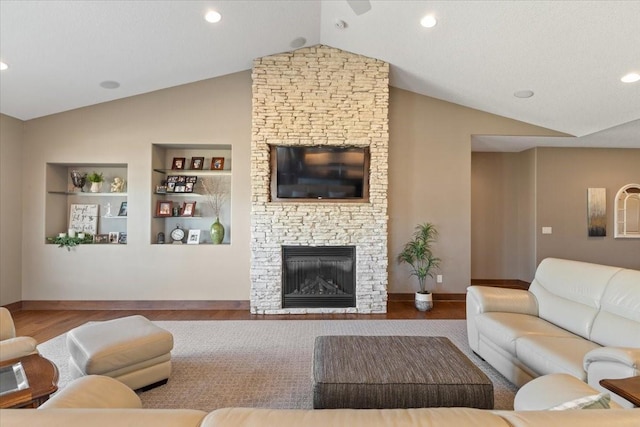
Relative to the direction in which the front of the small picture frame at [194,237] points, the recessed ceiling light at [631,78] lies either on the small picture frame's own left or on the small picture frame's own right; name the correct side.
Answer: on the small picture frame's own left

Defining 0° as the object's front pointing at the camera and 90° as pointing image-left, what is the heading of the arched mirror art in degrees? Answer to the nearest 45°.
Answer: approximately 0°

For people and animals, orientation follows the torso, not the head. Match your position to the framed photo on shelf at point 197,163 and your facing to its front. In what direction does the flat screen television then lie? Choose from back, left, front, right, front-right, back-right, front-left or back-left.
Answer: front-left

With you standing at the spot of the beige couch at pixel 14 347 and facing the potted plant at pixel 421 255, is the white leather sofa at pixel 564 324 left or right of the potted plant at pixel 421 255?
right

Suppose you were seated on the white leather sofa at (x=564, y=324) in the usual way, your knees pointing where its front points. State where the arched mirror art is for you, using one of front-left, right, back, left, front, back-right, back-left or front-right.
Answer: back-right

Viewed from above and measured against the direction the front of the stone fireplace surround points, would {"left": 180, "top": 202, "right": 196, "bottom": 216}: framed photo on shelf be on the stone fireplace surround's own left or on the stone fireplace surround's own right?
on the stone fireplace surround's own right

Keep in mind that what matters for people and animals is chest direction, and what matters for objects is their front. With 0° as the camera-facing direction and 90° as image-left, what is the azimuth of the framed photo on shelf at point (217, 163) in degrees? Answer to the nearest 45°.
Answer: approximately 0°
